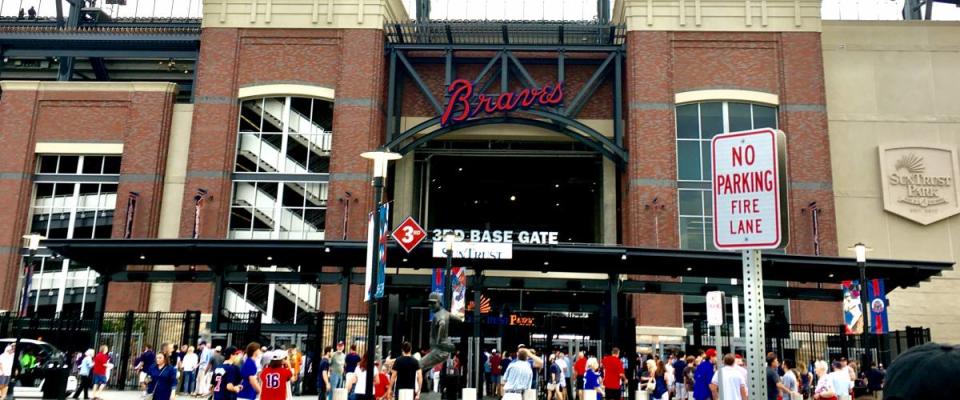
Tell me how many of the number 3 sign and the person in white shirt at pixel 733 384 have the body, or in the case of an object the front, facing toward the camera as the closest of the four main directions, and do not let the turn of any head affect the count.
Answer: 1

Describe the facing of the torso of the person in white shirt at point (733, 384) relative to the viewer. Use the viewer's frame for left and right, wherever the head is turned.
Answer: facing away from the viewer

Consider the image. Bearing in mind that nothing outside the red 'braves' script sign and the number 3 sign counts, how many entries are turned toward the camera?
2

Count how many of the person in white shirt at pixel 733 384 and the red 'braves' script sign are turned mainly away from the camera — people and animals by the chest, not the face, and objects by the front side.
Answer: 1

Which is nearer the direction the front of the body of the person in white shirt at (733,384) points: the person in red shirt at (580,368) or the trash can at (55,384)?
the person in red shirt

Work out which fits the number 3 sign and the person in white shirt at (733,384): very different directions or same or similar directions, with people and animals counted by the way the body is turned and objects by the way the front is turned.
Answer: very different directions

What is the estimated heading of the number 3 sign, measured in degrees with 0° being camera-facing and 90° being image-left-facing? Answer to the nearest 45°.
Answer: approximately 0°

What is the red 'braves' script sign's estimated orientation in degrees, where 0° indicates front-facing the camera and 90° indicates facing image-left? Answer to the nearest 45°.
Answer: approximately 0°
